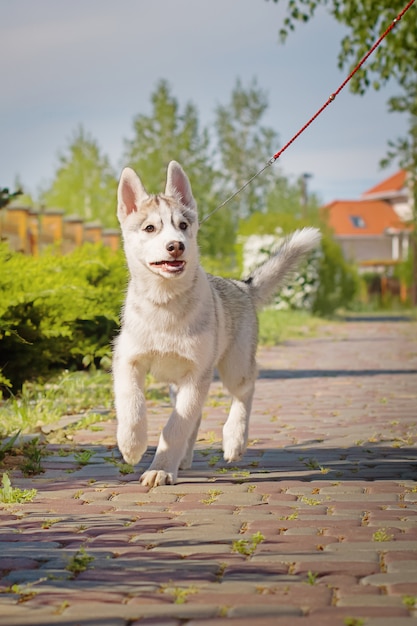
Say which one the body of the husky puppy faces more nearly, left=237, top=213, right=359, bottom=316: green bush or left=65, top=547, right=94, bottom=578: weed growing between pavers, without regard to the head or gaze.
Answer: the weed growing between pavers

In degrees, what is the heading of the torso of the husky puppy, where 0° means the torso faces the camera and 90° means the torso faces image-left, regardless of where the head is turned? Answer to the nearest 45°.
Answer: approximately 45°

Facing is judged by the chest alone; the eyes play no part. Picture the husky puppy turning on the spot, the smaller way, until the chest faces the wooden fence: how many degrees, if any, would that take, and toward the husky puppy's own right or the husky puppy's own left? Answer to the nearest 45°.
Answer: approximately 135° to the husky puppy's own right

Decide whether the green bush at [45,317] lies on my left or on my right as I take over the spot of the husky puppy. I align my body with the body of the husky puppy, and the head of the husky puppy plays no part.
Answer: on my right

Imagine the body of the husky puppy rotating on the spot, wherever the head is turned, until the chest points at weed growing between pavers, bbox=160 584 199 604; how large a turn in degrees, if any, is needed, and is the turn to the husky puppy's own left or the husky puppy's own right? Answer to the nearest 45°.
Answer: approximately 45° to the husky puppy's own left

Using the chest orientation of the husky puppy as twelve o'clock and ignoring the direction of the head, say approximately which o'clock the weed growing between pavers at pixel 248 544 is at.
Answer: The weed growing between pavers is roughly at 10 o'clock from the husky puppy.

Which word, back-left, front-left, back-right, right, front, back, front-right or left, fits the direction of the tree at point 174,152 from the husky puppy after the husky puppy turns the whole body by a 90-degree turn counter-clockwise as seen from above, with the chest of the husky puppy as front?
back-left

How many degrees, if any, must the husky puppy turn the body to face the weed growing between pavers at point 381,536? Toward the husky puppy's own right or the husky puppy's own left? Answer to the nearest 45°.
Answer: approximately 90° to the husky puppy's own left

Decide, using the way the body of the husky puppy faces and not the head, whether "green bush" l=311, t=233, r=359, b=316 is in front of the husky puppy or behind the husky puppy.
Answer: behind

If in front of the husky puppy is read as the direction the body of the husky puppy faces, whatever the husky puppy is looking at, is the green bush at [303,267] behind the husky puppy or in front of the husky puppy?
behind
